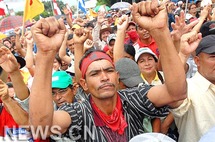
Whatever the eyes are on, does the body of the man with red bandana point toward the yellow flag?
no

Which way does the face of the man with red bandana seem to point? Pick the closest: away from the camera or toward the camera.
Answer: toward the camera

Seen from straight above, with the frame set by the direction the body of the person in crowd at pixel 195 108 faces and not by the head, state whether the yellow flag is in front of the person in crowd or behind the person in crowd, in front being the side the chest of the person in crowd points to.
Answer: behind

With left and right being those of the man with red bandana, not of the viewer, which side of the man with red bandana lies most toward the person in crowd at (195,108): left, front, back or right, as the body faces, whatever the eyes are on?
left

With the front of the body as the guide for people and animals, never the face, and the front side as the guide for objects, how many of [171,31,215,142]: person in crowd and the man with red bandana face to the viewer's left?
0

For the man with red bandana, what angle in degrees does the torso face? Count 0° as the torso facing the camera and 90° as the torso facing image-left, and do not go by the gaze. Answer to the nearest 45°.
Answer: approximately 0°

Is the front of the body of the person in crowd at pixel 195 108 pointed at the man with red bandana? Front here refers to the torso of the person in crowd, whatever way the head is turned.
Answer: no
